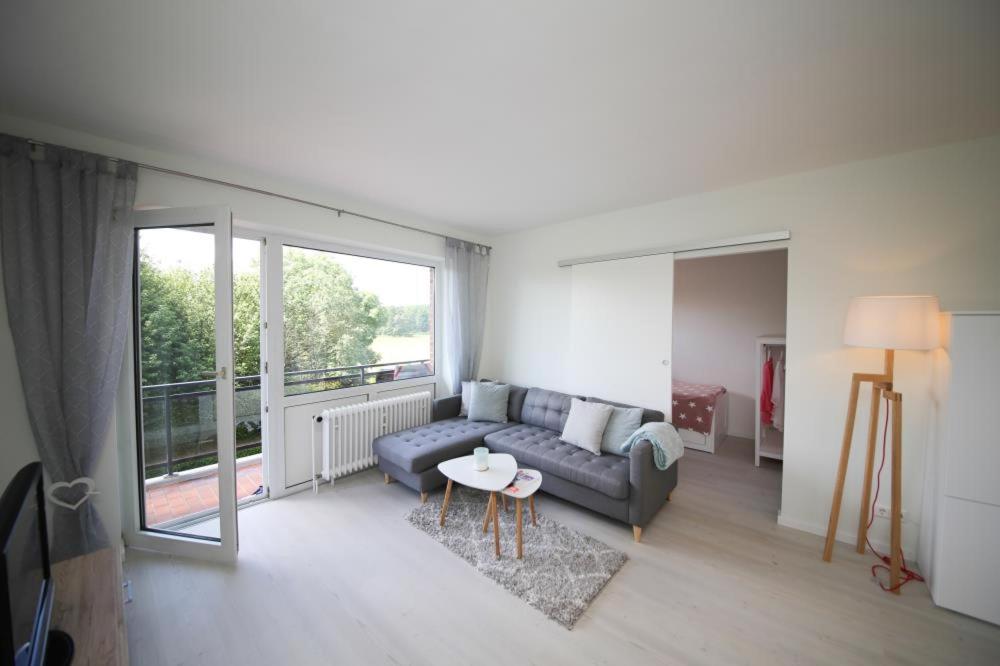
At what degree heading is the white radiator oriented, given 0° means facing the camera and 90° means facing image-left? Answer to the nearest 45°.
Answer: approximately 315°

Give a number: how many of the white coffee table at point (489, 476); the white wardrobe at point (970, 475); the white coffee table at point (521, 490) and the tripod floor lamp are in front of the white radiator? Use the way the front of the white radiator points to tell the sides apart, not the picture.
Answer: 4

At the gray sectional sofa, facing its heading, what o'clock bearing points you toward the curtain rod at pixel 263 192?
The curtain rod is roughly at 1 o'clock from the gray sectional sofa.

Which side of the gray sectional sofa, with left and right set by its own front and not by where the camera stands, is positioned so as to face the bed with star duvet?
back

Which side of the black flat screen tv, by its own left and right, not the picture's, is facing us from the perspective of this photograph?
right

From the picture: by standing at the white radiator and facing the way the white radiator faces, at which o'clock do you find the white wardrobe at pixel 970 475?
The white wardrobe is roughly at 12 o'clock from the white radiator.

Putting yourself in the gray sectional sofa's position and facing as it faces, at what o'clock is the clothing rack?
The clothing rack is roughly at 7 o'clock from the gray sectional sofa.

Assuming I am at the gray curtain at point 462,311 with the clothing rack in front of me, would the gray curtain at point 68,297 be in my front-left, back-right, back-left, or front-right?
back-right

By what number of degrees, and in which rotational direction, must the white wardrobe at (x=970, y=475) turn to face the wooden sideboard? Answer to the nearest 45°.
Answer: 0° — it already faces it

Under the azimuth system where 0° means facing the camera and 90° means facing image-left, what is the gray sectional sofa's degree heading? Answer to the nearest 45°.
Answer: approximately 45°
